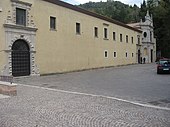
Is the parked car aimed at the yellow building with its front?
no

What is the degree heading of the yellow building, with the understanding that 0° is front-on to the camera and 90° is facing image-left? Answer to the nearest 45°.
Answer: approximately 315°

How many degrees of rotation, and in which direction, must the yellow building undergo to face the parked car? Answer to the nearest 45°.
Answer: approximately 45° to its left
